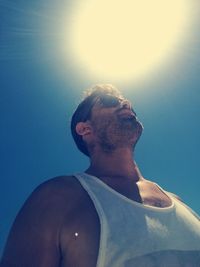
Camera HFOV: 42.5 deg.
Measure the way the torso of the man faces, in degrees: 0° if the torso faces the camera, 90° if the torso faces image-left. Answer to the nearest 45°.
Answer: approximately 315°
